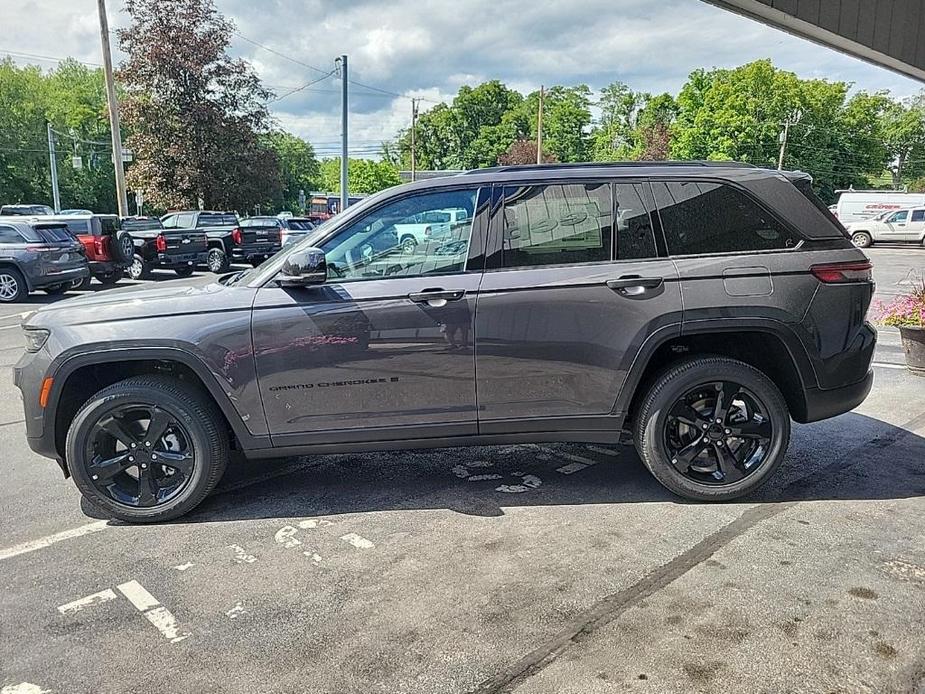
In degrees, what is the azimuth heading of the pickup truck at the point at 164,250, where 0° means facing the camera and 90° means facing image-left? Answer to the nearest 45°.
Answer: approximately 135°

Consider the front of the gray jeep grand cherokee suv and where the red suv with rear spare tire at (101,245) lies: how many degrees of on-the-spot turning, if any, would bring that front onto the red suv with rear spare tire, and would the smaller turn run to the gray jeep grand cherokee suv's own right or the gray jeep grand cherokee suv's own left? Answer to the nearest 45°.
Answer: approximately 45° to the gray jeep grand cherokee suv's own right

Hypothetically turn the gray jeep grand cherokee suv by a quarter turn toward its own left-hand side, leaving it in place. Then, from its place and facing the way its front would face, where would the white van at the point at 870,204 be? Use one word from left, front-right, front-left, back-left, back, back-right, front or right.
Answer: back-left

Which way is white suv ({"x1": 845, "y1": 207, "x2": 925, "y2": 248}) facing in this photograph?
to the viewer's left

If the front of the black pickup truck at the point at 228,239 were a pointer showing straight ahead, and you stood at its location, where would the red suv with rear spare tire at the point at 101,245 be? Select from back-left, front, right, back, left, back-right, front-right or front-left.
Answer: left

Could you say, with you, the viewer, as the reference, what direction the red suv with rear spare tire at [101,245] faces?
facing away from the viewer and to the left of the viewer

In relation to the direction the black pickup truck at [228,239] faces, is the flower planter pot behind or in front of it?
behind

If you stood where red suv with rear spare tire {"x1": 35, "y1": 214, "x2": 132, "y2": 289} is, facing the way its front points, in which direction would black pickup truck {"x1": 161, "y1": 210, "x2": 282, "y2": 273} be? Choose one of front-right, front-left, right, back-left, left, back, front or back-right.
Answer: right

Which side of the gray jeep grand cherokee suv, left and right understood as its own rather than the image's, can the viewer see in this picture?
left

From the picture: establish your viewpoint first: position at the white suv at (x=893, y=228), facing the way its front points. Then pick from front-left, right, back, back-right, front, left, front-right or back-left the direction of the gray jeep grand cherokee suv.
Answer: left

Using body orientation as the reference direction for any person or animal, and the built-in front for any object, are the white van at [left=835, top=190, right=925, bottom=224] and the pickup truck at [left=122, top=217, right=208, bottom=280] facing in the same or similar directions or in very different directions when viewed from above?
very different directions
